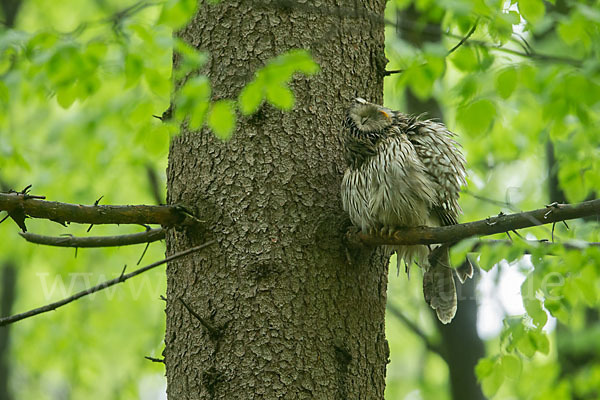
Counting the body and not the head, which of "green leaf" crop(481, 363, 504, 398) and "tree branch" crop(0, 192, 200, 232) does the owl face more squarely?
the tree branch

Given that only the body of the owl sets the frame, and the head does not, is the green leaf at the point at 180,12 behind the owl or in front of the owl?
in front

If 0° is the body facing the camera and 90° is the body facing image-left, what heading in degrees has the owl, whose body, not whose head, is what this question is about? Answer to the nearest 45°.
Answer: approximately 45°

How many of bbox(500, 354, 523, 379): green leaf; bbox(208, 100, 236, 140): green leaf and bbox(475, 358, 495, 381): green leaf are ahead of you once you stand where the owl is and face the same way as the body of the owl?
1

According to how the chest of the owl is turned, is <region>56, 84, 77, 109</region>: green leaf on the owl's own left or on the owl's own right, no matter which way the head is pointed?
on the owl's own right

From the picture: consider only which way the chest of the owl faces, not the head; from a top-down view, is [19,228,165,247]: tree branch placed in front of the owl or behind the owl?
in front

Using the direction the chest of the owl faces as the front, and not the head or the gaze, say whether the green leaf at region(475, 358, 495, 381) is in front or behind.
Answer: behind
